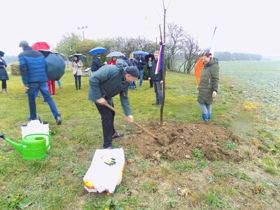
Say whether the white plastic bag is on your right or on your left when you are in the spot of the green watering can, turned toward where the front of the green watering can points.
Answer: on your left

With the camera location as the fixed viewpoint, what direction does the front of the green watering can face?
facing to the left of the viewer

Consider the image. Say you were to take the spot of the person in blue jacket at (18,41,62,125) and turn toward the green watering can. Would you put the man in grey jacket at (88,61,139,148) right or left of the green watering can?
left

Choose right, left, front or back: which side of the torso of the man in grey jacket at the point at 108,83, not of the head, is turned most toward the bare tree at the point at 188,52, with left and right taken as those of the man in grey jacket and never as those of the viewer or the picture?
left

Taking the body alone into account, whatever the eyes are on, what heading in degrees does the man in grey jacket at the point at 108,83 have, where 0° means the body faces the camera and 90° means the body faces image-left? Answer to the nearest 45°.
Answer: approximately 270°

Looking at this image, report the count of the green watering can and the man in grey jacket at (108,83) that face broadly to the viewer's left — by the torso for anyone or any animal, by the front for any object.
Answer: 1

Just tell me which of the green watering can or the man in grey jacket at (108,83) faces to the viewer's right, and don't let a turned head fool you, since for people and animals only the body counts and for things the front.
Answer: the man in grey jacket

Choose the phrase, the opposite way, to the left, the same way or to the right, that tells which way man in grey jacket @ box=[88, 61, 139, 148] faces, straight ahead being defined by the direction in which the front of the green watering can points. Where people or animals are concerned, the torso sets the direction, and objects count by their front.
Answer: the opposite way

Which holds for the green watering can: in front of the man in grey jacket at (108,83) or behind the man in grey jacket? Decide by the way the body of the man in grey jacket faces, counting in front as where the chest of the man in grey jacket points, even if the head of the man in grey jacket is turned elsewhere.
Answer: behind
